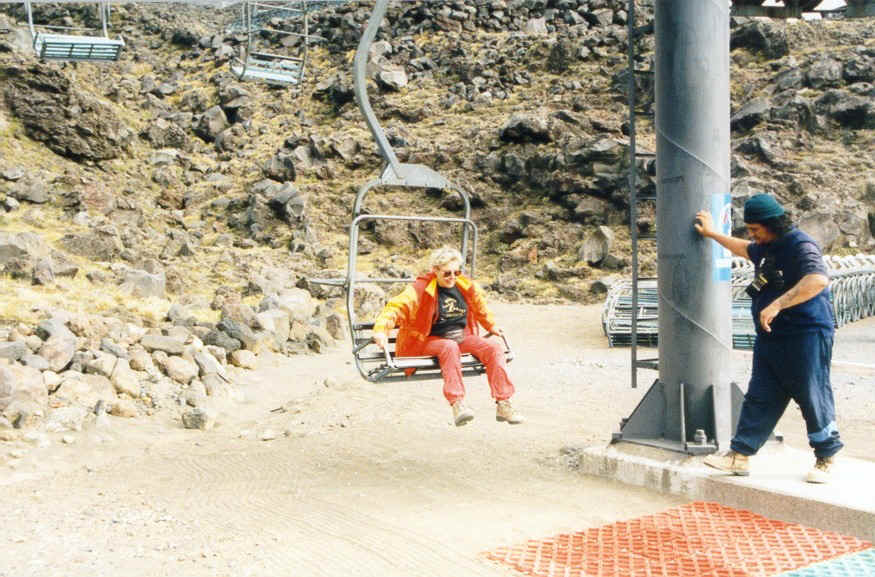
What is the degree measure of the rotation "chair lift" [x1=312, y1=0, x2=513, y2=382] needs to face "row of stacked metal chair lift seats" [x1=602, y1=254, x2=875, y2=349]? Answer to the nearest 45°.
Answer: approximately 90° to its left

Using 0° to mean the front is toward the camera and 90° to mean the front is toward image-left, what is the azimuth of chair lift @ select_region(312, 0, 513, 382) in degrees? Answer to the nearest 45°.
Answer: approximately 315°

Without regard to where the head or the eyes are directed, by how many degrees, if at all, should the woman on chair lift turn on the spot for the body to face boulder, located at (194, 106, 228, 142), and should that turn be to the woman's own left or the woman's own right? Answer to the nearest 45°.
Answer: approximately 135° to the woman's own left

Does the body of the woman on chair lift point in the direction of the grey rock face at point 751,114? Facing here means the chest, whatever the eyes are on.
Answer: no

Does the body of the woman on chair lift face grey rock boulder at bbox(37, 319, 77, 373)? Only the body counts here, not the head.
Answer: no

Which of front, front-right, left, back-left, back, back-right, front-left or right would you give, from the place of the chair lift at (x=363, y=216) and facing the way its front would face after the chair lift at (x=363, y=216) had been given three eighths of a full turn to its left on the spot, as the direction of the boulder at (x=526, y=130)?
front

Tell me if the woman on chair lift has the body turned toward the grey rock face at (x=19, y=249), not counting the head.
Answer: no

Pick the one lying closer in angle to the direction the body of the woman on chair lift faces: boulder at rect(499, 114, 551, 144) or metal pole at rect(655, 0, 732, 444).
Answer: the metal pole

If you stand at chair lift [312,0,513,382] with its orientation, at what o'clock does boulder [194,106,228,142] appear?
The boulder is roughly at 7 o'clock from the chair lift.

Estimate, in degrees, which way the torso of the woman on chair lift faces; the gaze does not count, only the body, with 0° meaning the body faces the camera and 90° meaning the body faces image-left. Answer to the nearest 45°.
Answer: approximately 315°

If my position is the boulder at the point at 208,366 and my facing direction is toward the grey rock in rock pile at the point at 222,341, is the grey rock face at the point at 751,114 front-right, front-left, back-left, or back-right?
front-right
